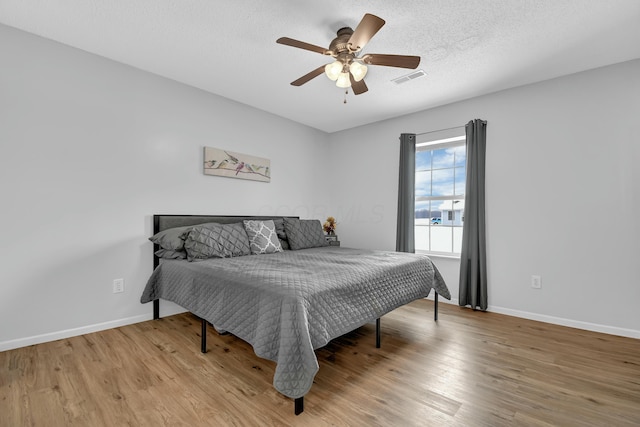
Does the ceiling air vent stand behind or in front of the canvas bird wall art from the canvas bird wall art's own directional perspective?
in front

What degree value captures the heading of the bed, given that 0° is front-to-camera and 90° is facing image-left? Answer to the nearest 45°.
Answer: approximately 315°

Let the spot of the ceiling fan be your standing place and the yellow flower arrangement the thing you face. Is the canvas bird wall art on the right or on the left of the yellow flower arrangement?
left

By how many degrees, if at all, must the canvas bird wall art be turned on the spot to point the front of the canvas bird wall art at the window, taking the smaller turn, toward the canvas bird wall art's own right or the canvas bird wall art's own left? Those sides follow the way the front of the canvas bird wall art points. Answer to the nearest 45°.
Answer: approximately 45° to the canvas bird wall art's own left

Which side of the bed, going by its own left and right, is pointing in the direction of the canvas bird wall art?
back

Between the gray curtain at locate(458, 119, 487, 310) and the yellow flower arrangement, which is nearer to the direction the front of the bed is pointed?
the gray curtain

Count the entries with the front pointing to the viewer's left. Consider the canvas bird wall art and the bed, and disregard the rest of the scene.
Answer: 0

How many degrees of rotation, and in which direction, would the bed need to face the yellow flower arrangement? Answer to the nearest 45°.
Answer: approximately 135° to its left

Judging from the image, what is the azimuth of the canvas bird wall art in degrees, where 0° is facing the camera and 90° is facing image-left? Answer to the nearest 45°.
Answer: approximately 315°
